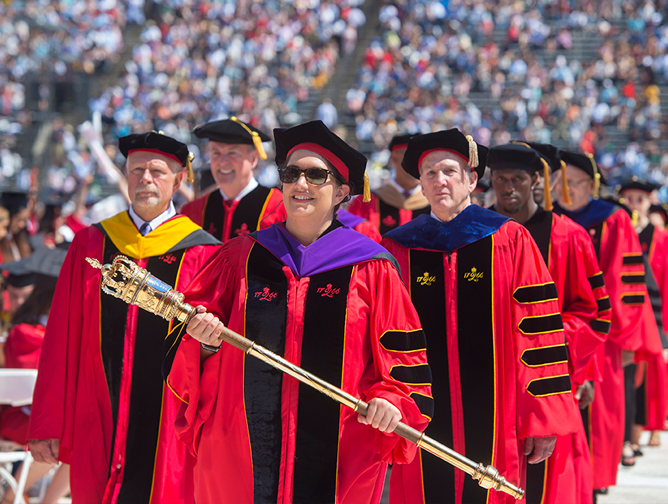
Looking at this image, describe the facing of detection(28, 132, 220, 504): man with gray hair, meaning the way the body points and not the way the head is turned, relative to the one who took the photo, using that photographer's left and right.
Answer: facing the viewer
